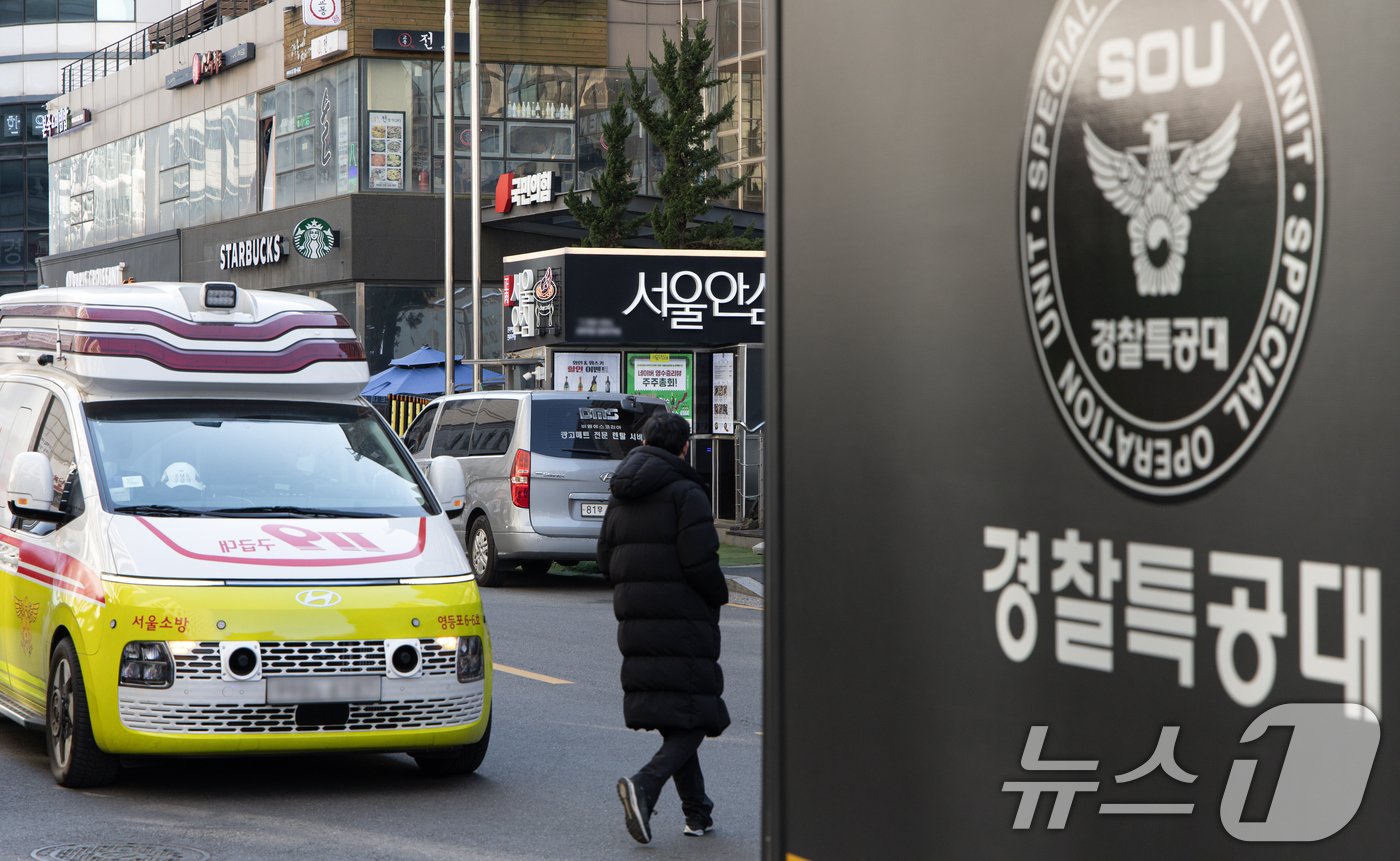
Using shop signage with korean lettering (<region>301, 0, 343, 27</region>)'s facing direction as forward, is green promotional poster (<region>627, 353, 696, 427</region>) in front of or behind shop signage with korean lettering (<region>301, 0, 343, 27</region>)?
in front

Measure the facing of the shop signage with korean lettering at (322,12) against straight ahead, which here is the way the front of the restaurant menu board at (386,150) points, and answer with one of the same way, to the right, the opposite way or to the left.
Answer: the same way

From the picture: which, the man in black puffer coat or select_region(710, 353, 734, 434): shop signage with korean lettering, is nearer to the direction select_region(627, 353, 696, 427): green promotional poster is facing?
the man in black puffer coat

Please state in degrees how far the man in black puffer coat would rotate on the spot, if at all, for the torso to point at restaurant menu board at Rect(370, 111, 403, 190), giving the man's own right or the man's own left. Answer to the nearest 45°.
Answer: approximately 45° to the man's own left

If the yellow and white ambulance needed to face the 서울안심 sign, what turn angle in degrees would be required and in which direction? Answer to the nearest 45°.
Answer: approximately 135° to its left

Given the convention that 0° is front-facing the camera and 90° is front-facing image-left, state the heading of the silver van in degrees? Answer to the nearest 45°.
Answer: approximately 135°

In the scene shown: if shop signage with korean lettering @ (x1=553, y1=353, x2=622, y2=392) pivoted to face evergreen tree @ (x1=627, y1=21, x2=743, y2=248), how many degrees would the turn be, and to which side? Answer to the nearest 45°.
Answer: approximately 180°

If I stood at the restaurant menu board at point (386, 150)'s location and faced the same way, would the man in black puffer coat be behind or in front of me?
in front

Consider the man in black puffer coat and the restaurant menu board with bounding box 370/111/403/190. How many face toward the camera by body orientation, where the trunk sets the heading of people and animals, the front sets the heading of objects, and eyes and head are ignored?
1

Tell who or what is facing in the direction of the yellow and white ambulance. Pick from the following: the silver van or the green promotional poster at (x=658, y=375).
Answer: the green promotional poster

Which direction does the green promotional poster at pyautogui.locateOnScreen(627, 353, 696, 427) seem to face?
toward the camera

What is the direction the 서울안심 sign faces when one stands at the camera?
facing the viewer

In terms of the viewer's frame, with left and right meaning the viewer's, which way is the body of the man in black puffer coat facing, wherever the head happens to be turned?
facing away from the viewer and to the right of the viewer

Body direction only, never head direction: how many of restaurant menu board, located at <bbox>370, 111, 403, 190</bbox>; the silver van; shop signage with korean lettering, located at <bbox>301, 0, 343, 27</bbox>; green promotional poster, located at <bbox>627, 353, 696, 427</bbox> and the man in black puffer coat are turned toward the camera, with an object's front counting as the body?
3

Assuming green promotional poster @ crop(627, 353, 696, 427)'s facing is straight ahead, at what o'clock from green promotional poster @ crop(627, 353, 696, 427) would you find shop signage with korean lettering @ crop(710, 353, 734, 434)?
The shop signage with korean lettering is roughly at 10 o'clock from the green promotional poster.
